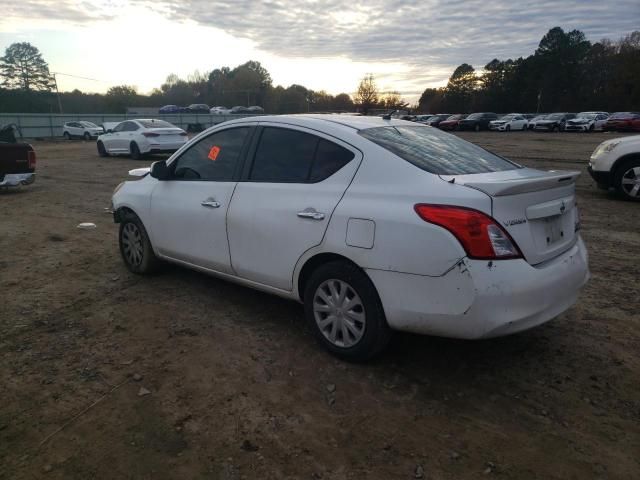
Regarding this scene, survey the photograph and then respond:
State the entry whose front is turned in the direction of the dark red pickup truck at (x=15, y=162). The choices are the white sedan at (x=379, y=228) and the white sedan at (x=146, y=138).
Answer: the white sedan at (x=379, y=228)

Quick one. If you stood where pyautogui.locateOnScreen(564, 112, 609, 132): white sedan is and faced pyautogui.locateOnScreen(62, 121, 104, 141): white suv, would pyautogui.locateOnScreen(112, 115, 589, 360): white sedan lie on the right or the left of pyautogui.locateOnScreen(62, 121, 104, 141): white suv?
left

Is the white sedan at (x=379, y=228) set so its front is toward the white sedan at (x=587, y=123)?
no

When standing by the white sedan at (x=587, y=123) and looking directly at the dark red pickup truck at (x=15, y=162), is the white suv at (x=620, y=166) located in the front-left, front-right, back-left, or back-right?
front-left

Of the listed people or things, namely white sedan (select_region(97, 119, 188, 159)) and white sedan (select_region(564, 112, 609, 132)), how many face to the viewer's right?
0

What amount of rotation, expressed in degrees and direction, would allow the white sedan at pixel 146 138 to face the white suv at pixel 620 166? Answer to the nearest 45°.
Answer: approximately 180°

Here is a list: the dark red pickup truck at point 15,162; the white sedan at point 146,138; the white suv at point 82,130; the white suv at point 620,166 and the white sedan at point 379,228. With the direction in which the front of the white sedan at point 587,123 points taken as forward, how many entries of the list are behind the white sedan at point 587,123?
0

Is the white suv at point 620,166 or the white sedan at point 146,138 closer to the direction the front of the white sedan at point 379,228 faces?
the white sedan

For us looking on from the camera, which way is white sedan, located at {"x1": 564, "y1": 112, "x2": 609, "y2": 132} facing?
facing the viewer and to the left of the viewer

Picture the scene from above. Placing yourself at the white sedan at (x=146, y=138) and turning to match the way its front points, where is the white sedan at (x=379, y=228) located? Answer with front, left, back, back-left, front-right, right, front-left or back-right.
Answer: back-left

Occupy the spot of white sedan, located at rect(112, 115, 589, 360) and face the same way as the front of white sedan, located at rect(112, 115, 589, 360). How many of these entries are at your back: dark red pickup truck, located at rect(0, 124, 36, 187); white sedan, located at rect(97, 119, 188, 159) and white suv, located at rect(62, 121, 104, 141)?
0

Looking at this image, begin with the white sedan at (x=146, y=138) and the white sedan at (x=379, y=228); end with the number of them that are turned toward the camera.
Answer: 0

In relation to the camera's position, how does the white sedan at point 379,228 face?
facing away from the viewer and to the left of the viewer

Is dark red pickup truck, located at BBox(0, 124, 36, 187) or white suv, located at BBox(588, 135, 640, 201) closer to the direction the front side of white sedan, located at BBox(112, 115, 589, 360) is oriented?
the dark red pickup truck

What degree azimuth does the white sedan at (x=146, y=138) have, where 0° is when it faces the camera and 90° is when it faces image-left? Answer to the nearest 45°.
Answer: approximately 135°

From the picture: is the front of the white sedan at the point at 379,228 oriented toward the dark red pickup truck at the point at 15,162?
yes

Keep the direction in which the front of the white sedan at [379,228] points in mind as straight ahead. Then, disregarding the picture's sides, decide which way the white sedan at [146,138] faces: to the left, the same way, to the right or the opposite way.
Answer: the same way
